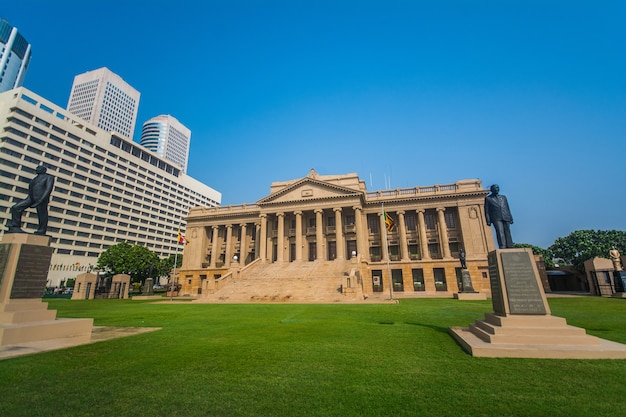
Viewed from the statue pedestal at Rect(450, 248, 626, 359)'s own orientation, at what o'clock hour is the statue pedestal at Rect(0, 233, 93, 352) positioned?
the statue pedestal at Rect(0, 233, 93, 352) is roughly at 2 o'clock from the statue pedestal at Rect(450, 248, 626, 359).

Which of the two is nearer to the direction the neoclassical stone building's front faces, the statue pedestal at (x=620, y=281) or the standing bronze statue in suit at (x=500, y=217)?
the standing bronze statue in suit

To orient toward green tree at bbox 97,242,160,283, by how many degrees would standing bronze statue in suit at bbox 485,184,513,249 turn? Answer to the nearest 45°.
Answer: approximately 90° to its right

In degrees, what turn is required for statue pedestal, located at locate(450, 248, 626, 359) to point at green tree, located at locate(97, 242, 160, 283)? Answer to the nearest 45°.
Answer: approximately 90° to its right

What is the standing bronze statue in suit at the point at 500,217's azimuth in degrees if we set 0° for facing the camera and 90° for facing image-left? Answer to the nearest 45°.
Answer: approximately 0°

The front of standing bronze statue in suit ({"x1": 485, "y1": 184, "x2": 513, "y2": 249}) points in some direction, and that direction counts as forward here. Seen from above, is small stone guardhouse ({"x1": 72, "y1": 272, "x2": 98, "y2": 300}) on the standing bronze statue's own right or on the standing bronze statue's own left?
on the standing bronze statue's own right

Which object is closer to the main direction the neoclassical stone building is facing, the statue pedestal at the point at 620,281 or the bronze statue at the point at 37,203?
the bronze statue

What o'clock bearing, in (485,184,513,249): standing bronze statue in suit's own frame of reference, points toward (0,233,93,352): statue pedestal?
The statue pedestal is roughly at 2 o'clock from the standing bronze statue in suit.

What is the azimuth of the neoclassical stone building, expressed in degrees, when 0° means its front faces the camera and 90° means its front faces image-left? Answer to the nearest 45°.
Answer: approximately 45°

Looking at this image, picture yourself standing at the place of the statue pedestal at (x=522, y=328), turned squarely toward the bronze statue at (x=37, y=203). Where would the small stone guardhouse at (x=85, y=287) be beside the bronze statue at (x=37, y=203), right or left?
right

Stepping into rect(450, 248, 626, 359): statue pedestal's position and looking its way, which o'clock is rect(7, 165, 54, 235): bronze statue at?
The bronze statue is roughly at 2 o'clock from the statue pedestal.

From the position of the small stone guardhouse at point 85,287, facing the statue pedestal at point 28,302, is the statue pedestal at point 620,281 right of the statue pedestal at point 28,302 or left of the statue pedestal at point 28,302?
left
